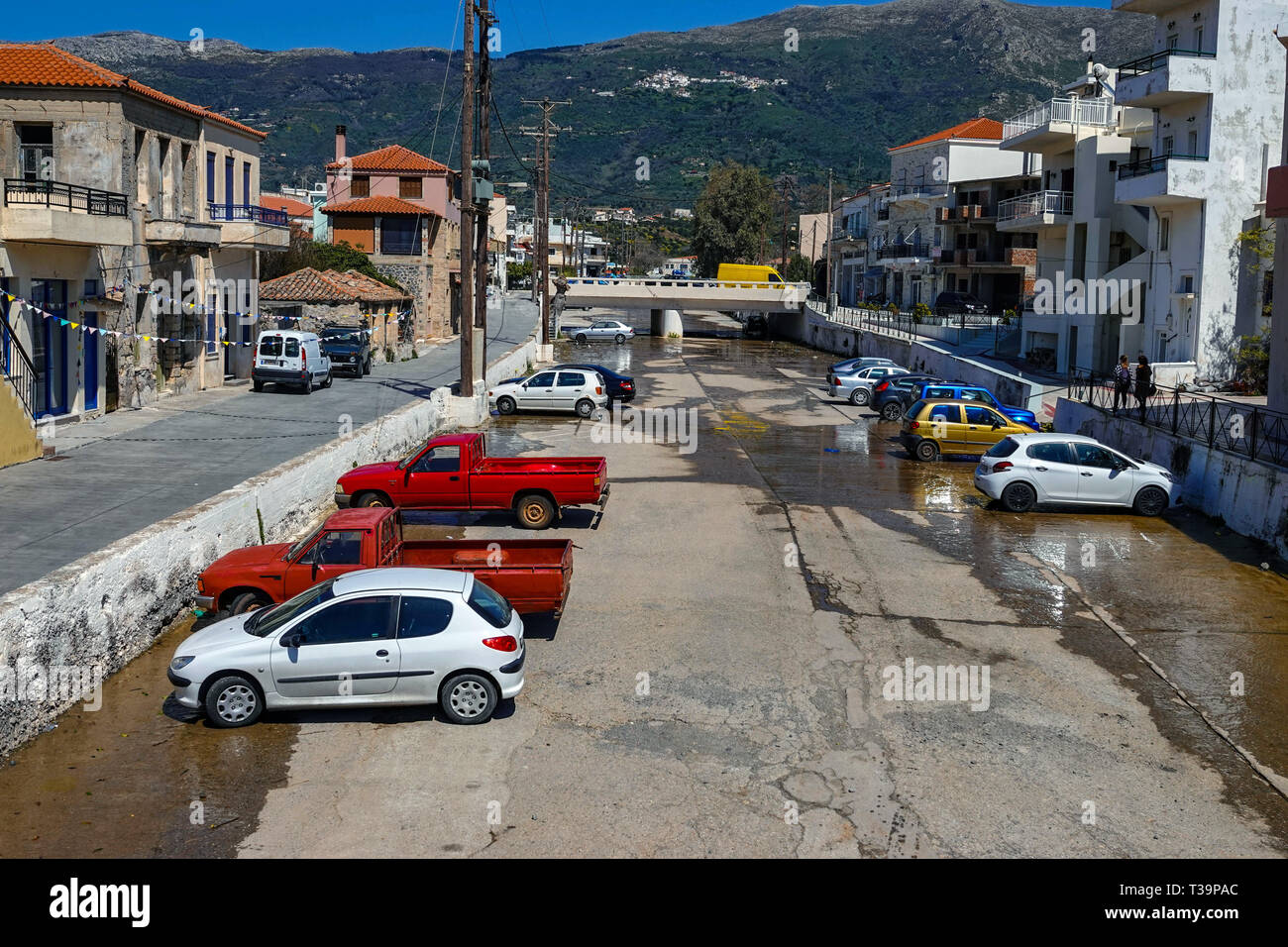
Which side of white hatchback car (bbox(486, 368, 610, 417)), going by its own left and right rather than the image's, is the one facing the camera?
left

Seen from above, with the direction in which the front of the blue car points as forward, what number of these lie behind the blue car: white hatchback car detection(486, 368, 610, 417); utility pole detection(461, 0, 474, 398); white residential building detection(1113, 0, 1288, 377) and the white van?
3

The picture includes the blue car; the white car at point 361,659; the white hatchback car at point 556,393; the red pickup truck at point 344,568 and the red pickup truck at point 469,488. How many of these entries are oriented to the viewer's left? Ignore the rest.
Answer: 4

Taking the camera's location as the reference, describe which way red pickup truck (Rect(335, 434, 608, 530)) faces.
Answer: facing to the left of the viewer

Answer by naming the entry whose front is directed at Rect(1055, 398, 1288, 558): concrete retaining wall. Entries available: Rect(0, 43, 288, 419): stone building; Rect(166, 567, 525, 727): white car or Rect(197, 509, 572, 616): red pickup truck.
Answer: the stone building

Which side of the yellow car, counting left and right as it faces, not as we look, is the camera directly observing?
right

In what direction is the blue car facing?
to the viewer's right

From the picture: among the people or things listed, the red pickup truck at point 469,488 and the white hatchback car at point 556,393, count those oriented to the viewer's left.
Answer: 2

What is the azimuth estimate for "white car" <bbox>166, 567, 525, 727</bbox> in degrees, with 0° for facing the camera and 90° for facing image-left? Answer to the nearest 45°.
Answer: approximately 90°

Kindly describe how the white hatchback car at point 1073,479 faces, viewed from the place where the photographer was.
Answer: facing to the right of the viewer
